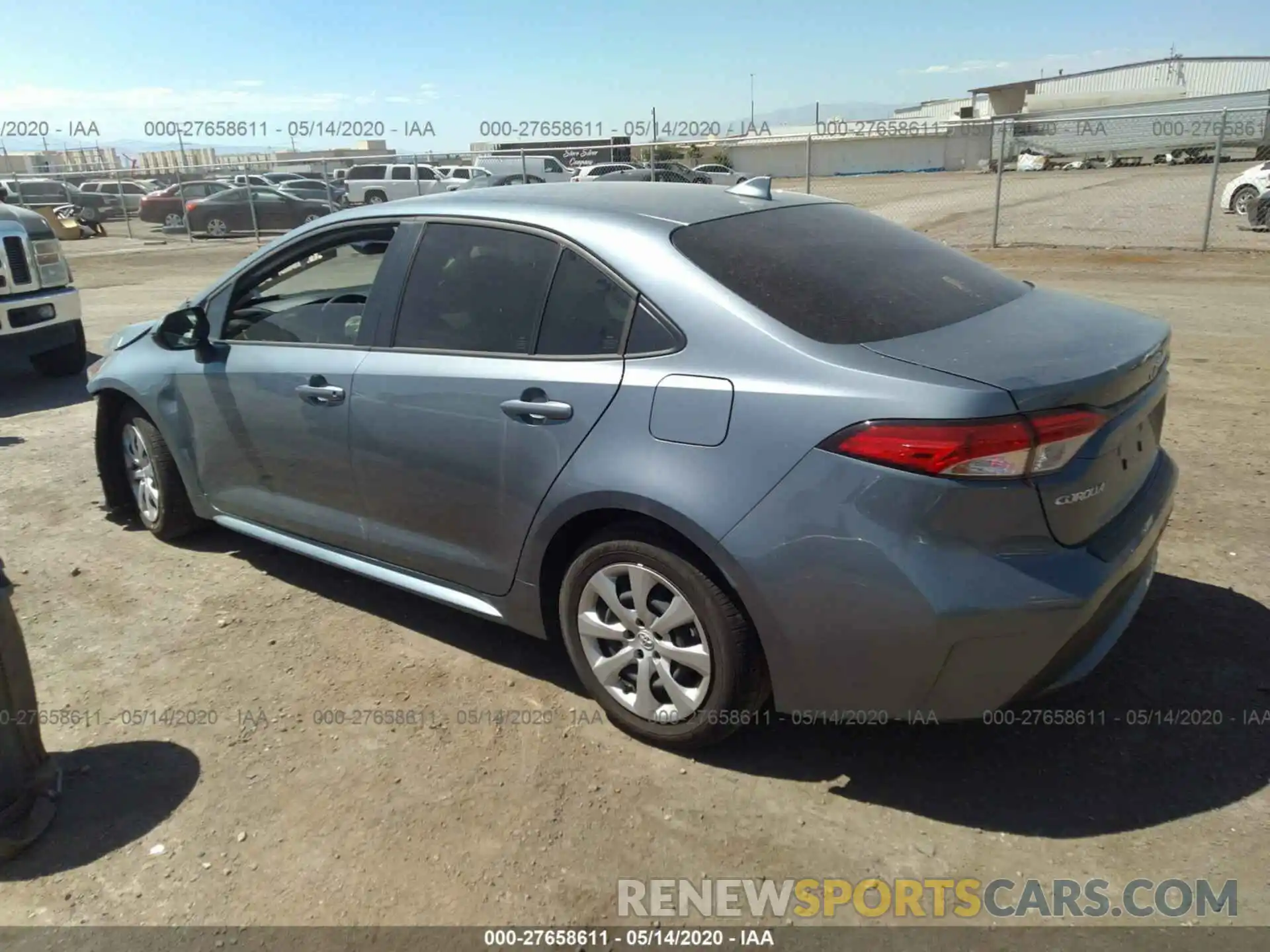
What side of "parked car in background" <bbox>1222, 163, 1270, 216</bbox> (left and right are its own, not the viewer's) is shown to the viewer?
left

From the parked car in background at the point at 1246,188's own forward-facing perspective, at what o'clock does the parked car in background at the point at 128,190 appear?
the parked car in background at the point at 128,190 is roughly at 12 o'clock from the parked car in background at the point at 1246,188.

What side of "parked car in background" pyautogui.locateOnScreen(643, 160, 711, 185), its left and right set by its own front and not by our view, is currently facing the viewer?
right

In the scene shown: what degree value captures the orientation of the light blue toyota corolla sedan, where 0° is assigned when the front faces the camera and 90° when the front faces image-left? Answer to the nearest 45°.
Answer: approximately 135°

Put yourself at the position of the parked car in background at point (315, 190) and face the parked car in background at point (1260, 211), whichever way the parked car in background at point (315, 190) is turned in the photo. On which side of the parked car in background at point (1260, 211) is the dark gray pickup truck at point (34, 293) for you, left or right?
right

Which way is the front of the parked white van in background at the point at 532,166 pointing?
to the viewer's right

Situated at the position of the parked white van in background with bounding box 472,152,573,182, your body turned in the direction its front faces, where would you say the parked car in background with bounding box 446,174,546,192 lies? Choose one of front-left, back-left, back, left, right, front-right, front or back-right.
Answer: right

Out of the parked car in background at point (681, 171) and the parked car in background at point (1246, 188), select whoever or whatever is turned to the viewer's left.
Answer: the parked car in background at point (1246, 188)

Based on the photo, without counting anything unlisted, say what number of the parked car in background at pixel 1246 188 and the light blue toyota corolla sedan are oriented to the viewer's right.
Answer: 0

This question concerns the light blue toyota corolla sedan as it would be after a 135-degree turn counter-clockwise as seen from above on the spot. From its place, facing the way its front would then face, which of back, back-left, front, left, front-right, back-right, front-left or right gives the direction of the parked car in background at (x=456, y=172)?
back
